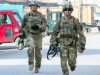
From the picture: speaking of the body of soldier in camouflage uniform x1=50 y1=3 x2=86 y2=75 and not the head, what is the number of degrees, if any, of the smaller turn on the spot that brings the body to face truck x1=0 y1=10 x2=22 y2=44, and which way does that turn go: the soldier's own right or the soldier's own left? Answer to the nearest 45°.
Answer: approximately 180°

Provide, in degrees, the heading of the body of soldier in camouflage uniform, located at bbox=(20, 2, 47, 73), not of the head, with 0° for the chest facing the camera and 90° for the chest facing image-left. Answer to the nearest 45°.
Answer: approximately 0°

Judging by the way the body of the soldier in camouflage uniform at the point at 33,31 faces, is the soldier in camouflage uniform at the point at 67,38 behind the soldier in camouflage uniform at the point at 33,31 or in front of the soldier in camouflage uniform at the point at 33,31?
in front

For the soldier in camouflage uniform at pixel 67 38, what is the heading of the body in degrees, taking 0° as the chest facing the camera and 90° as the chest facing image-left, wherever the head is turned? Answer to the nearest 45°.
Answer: approximately 0°

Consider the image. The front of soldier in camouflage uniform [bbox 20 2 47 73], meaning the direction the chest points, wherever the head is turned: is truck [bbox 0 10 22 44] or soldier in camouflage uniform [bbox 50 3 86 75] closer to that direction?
the soldier in camouflage uniform

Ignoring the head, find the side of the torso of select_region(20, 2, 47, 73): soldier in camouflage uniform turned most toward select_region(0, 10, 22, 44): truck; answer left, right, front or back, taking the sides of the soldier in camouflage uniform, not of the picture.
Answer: back

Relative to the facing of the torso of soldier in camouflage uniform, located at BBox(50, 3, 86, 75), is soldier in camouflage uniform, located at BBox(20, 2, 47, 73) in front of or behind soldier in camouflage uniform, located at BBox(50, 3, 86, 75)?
behind

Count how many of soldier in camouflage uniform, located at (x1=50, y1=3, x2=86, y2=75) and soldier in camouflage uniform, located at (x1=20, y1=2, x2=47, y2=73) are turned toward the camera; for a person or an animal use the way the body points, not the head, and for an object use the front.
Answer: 2
